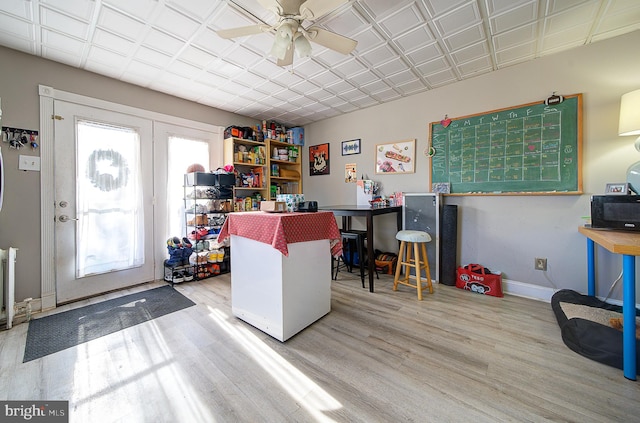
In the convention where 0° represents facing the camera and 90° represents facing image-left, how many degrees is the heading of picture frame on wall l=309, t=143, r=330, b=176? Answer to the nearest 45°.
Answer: approximately 45°

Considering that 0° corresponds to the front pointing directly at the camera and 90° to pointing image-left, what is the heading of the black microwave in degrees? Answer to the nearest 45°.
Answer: approximately 0°

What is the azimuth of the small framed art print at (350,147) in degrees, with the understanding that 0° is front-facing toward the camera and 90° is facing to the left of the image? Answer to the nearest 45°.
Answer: approximately 45°

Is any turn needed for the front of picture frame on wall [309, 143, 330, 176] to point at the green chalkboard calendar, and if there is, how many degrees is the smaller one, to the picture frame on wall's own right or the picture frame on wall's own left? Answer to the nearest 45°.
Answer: approximately 90° to the picture frame on wall's own left

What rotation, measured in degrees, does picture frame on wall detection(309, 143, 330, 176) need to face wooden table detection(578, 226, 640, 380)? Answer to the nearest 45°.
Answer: approximately 90° to its left

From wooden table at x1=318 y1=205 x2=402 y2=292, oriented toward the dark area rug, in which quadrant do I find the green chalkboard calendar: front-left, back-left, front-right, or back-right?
back-left
